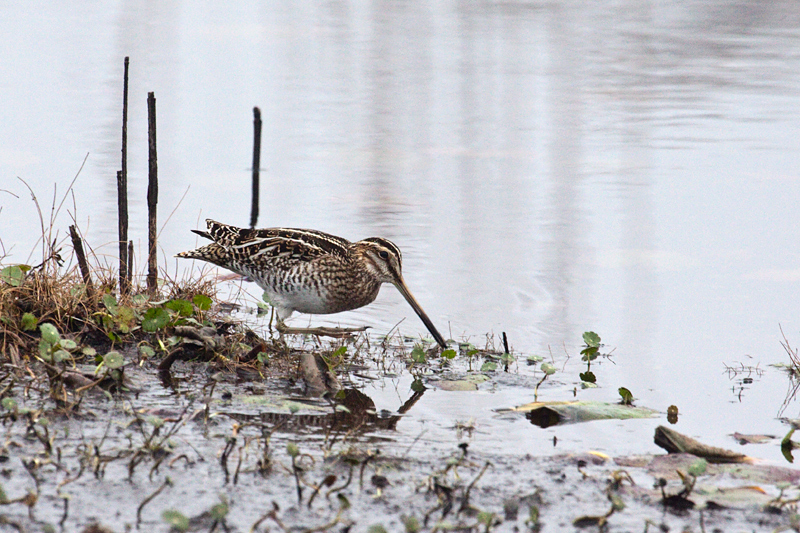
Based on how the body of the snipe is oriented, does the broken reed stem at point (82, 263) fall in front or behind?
behind

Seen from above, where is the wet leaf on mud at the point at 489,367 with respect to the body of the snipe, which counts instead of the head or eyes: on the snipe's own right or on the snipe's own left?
on the snipe's own right

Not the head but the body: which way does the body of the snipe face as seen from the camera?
to the viewer's right

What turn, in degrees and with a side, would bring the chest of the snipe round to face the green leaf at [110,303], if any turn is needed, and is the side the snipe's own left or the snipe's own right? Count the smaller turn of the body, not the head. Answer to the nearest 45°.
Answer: approximately 135° to the snipe's own right

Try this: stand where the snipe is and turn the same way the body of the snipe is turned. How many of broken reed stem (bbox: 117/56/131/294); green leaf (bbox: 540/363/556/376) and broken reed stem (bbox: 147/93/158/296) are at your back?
2

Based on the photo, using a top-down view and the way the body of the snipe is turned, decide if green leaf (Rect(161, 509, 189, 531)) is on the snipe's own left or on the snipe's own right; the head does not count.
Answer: on the snipe's own right

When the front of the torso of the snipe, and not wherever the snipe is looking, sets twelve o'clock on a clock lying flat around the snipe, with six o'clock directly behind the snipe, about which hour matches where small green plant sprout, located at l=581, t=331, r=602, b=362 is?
The small green plant sprout is roughly at 1 o'clock from the snipe.

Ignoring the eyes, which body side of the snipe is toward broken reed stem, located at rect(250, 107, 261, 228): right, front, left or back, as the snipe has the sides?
left

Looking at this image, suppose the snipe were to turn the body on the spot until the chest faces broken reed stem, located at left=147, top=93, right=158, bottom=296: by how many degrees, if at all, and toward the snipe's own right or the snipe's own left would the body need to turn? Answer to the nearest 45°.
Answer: approximately 180°

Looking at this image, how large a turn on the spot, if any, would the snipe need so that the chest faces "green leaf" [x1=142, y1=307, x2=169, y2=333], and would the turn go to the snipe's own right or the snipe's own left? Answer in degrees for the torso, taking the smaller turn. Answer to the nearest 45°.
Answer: approximately 135° to the snipe's own right
